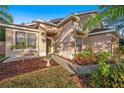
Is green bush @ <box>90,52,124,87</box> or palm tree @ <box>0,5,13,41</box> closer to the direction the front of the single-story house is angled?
the green bush

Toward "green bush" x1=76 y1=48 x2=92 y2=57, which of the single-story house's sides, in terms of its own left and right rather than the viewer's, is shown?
front

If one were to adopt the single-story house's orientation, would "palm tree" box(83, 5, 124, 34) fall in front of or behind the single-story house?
in front

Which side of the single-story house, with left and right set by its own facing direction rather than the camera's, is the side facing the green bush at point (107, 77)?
front

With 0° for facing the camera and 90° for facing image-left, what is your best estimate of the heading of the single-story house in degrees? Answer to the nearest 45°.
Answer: approximately 315°

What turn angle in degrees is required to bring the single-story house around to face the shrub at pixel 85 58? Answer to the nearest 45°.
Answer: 0° — it already faces it
